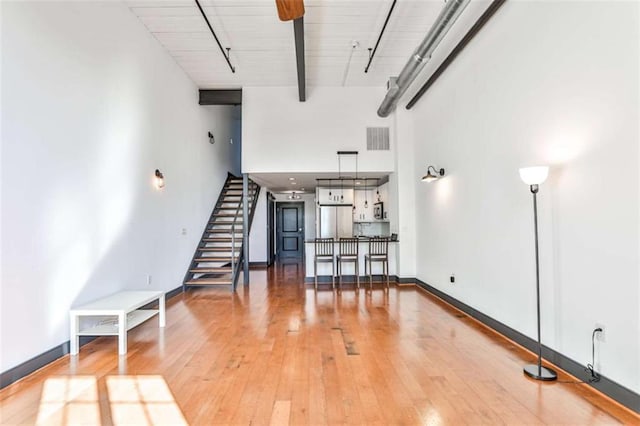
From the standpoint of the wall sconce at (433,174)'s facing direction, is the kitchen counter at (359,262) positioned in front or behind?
in front

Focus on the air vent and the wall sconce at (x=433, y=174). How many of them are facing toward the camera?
1

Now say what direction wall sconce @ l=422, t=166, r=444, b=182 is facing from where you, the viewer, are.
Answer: facing to the left of the viewer

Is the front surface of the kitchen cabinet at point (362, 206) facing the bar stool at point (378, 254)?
yes

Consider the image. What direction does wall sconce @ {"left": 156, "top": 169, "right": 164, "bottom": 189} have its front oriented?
to the viewer's right

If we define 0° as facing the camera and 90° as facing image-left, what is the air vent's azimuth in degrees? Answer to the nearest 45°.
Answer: approximately 0°

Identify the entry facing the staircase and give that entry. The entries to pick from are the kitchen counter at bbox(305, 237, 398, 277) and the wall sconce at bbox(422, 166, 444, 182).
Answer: the wall sconce

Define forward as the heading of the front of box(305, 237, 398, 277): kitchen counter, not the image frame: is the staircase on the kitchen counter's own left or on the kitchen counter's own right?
on the kitchen counter's own right

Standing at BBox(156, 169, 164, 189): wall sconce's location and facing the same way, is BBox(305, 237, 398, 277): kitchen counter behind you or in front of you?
in front
